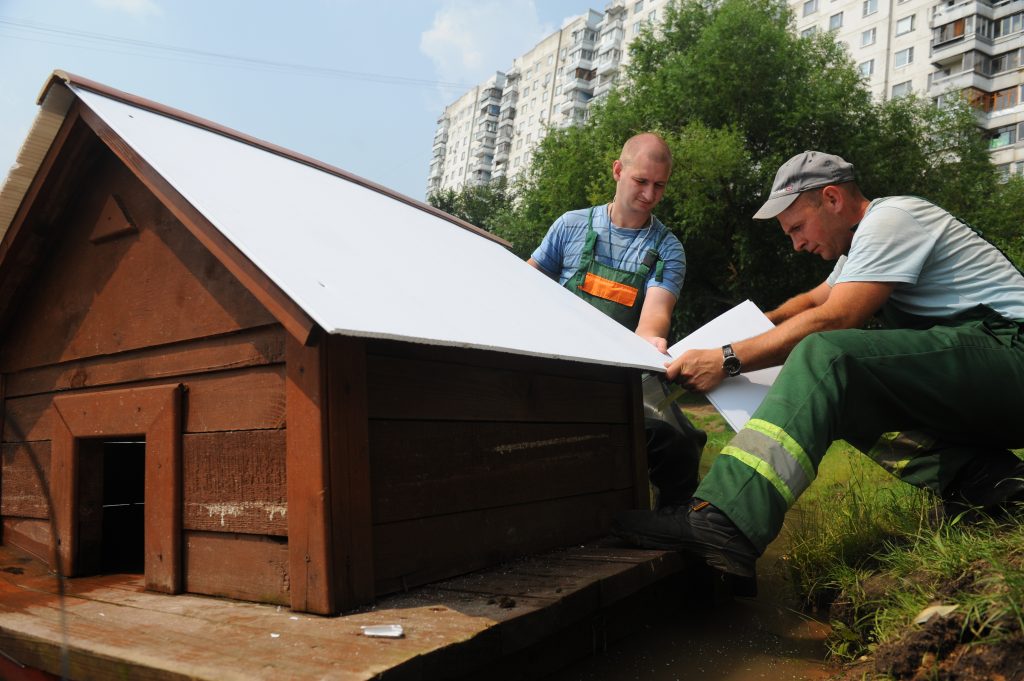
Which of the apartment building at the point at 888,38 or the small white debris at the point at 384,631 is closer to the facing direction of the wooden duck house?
the small white debris

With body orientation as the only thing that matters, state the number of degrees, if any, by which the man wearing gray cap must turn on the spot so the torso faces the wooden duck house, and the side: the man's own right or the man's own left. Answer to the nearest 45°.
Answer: approximately 45° to the man's own left

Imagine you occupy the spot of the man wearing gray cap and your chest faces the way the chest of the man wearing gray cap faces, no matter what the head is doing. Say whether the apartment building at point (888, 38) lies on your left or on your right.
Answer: on your right

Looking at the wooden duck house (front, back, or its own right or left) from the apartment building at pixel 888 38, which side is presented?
back

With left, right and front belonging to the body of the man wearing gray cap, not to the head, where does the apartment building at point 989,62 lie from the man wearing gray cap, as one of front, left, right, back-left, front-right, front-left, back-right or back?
right

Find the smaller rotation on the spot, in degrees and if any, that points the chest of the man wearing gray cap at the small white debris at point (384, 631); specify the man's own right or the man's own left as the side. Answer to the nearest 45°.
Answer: approximately 45° to the man's own left

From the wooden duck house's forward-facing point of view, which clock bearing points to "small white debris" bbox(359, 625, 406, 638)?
The small white debris is roughly at 10 o'clock from the wooden duck house.

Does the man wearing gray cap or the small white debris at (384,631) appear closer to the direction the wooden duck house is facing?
the small white debris

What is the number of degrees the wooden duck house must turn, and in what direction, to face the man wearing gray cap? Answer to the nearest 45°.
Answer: approximately 135° to its left

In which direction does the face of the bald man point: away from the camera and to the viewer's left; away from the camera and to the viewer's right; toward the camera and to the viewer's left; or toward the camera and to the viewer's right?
toward the camera and to the viewer's right

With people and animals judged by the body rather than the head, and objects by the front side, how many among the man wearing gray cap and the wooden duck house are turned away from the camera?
0

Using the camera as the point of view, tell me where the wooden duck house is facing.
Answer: facing the viewer and to the left of the viewer

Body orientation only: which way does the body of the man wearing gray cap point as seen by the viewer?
to the viewer's left
